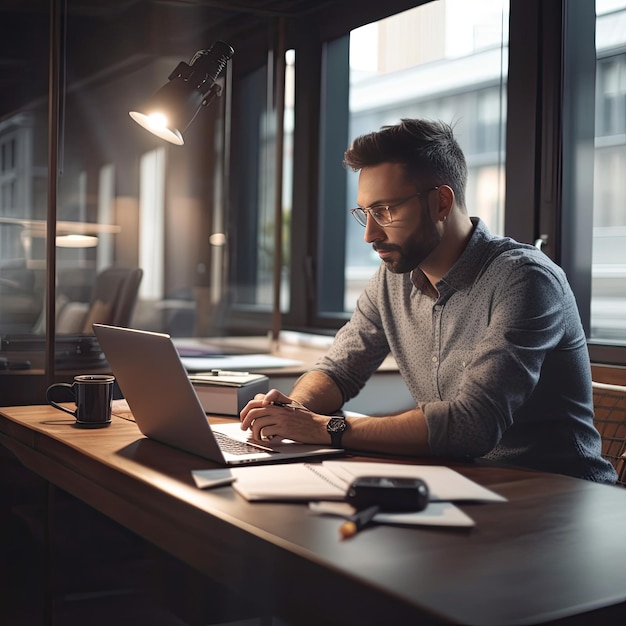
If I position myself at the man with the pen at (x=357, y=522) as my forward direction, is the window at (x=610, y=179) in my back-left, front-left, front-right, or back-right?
back-left

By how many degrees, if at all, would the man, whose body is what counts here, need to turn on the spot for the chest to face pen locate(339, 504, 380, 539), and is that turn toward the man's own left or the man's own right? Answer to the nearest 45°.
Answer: approximately 45° to the man's own left

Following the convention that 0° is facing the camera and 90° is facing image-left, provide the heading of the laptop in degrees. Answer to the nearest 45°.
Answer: approximately 225°

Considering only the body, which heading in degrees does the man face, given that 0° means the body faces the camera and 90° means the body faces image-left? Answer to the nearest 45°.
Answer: approximately 45°

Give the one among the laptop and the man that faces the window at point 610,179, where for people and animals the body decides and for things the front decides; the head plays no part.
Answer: the laptop

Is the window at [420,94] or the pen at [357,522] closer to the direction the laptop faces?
the window

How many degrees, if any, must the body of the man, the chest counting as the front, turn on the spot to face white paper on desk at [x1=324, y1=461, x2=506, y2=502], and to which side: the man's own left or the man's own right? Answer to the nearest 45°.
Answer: approximately 45° to the man's own left

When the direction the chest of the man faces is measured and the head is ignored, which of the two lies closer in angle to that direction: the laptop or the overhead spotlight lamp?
the laptop

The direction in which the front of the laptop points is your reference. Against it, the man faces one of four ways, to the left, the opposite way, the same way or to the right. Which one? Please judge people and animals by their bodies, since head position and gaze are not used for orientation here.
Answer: the opposite way
